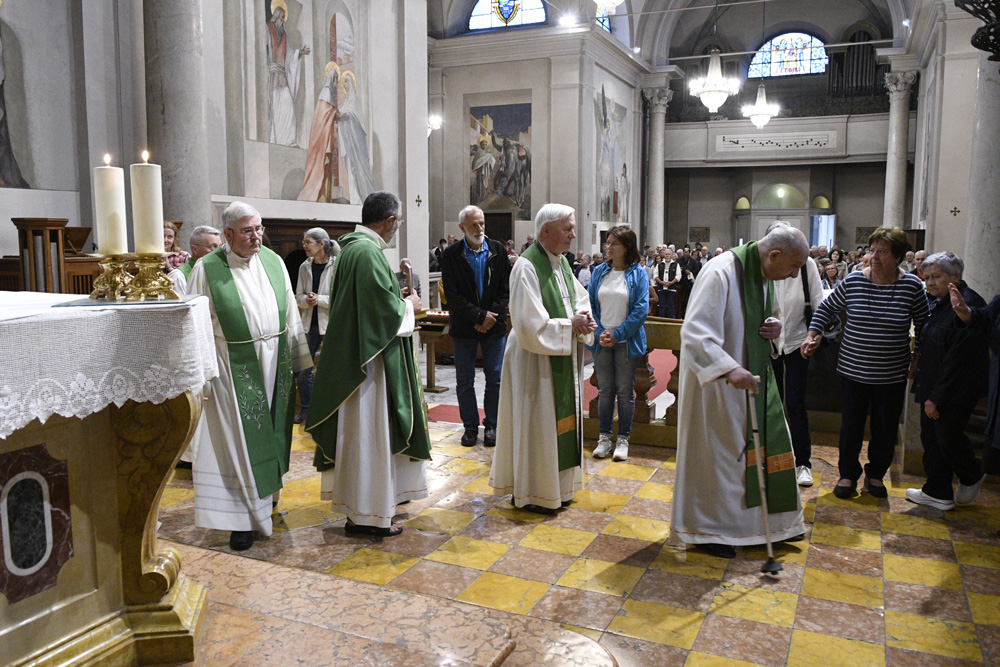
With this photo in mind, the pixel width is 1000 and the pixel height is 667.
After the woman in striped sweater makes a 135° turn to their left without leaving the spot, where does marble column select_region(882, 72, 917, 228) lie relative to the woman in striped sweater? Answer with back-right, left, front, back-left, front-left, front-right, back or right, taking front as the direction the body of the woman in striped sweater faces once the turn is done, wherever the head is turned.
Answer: front-left

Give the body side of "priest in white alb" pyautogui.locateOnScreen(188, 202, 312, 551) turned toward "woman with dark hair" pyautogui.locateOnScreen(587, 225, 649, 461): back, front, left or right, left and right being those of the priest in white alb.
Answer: left

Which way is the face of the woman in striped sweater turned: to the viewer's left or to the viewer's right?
to the viewer's left

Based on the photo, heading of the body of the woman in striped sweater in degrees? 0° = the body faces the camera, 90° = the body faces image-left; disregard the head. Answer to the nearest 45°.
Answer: approximately 0°

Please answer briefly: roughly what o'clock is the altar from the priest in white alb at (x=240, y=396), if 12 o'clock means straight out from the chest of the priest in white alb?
The altar is roughly at 2 o'clock from the priest in white alb.

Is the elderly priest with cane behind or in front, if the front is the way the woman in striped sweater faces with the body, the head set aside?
in front

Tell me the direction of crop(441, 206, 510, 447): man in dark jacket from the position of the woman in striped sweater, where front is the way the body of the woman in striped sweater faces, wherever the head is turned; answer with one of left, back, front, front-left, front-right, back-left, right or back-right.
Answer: right

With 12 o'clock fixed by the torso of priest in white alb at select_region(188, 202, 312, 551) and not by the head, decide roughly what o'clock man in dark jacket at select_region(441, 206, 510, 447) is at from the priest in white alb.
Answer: The man in dark jacket is roughly at 9 o'clock from the priest in white alb.

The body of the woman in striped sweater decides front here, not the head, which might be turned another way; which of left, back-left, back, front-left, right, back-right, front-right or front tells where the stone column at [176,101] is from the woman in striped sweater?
right

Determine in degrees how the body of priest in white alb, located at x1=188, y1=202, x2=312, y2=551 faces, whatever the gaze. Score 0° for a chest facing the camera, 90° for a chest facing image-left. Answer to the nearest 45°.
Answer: approximately 315°

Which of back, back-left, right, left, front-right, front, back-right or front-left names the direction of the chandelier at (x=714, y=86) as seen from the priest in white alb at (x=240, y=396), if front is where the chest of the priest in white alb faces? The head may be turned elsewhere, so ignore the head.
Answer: left

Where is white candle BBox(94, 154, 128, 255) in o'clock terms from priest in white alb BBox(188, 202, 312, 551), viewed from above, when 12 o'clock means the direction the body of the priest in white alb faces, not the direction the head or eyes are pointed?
The white candle is roughly at 2 o'clock from the priest in white alb.

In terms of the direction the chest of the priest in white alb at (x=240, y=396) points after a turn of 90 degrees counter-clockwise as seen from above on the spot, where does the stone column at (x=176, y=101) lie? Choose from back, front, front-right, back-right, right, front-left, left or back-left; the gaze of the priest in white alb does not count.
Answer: front-left

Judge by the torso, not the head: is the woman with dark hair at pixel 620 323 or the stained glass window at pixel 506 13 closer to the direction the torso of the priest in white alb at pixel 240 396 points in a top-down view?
the woman with dark hair
